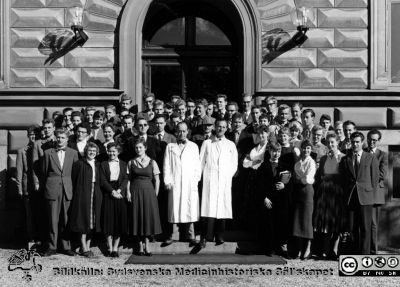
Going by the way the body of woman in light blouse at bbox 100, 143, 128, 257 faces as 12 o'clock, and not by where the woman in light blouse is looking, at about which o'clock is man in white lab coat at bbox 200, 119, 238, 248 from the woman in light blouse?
The man in white lab coat is roughly at 9 o'clock from the woman in light blouse.

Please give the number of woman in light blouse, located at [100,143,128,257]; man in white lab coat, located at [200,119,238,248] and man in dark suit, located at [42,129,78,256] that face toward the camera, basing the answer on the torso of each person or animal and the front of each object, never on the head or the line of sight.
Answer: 3

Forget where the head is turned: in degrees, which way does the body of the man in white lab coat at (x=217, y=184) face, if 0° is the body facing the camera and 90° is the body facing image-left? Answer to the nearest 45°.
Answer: approximately 0°

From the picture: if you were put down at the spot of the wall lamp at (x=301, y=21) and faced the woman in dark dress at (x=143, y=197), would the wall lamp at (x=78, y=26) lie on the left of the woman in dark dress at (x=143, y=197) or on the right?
right

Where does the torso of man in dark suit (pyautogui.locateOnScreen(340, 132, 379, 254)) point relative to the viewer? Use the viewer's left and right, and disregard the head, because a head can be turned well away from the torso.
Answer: facing the viewer and to the left of the viewer

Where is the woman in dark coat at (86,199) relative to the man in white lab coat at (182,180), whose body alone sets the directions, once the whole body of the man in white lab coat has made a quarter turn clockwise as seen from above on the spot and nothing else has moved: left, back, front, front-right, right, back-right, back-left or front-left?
front

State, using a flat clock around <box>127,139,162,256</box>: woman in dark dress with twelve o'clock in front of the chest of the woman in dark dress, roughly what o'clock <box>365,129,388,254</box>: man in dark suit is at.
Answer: The man in dark suit is roughly at 9 o'clock from the woman in dark dress.

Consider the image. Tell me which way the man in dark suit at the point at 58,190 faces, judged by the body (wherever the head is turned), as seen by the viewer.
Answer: toward the camera

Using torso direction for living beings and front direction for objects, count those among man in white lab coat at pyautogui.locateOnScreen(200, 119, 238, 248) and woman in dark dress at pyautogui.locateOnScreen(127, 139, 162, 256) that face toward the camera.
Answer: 2

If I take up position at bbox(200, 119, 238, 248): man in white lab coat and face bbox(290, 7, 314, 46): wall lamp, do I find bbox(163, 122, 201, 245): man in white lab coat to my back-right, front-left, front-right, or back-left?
back-left

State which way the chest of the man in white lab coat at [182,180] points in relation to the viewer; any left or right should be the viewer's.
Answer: facing the viewer

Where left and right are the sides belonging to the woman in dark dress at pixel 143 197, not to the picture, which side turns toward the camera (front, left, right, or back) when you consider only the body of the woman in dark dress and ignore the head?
front
